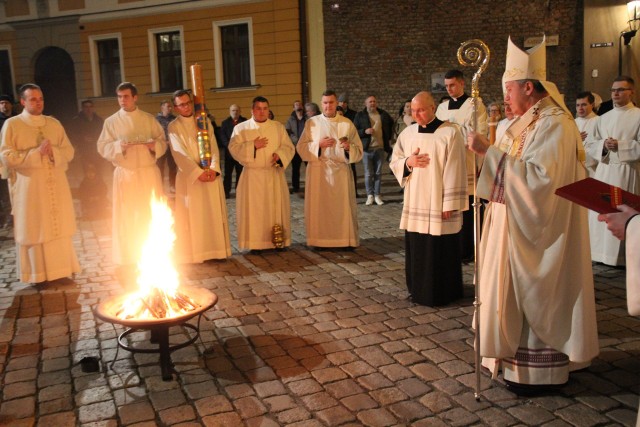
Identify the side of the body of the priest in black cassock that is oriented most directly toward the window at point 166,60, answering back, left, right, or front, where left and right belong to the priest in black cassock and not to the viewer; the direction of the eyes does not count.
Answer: right

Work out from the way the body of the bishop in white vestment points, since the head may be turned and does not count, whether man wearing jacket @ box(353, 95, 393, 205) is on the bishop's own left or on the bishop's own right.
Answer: on the bishop's own right

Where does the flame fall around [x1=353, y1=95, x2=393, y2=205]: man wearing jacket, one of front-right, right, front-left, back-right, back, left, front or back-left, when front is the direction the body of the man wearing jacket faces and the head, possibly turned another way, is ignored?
front

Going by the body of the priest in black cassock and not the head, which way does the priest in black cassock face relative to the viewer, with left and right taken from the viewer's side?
facing the viewer and to the left of the viewer

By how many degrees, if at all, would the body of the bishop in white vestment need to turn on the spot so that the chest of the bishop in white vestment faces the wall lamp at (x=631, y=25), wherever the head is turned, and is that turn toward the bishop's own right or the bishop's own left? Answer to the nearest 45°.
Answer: approximately 90° to the bishop's own right

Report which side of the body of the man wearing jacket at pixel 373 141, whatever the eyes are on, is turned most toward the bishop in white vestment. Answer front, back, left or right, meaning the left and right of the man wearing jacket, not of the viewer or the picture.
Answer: front

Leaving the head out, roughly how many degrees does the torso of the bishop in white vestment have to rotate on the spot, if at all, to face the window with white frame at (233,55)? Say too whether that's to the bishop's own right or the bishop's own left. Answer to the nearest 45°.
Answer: approximately 45° to the bishop's own right

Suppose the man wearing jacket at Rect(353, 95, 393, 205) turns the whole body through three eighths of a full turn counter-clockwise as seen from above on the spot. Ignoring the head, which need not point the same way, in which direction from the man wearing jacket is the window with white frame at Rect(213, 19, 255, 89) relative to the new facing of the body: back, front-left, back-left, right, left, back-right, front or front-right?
left

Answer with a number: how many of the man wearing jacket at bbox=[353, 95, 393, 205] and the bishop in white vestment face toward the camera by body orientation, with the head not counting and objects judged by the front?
1

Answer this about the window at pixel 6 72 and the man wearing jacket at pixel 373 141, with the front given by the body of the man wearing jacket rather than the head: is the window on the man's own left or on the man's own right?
on the man's own right

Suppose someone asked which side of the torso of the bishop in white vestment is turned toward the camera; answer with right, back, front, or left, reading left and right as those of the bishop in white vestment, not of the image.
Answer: left

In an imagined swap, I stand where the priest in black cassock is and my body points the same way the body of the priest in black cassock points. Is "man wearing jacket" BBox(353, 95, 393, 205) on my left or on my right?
on my right

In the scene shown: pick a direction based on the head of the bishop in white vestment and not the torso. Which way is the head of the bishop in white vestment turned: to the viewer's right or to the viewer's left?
to the viewer's left

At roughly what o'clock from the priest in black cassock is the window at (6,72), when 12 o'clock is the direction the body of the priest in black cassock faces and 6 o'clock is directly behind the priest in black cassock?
The window is roughly at 3 o'clock from the priest in black cassock.

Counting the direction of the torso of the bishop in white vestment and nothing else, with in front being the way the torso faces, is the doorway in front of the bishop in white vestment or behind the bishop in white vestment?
in front

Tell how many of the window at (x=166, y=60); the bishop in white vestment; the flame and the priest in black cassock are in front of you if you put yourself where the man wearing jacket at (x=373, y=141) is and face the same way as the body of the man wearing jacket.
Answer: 3
